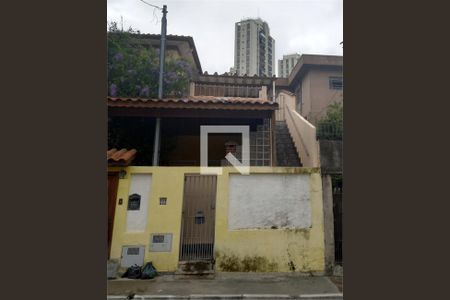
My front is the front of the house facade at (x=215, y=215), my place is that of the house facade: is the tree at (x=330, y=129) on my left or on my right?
on my left

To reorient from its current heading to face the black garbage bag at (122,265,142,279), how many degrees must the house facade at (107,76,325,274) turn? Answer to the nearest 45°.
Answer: approximately 90° to its right

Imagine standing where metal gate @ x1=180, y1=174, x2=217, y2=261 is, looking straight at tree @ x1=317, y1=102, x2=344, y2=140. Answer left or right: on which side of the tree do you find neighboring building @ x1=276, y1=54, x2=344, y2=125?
left

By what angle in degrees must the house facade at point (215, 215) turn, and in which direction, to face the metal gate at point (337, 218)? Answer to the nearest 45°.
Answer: approximately 90° to its left

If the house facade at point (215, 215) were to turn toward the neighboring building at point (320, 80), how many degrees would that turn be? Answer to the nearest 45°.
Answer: approximately 135° to its left

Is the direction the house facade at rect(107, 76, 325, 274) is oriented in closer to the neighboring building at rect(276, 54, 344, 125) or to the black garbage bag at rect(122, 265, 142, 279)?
the black garbage bag

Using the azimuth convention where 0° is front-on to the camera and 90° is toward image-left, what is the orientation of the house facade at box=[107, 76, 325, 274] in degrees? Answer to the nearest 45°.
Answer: approximately 0°

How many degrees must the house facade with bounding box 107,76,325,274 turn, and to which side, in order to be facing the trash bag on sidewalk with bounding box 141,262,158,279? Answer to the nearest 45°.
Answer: approximately 90° to its right
